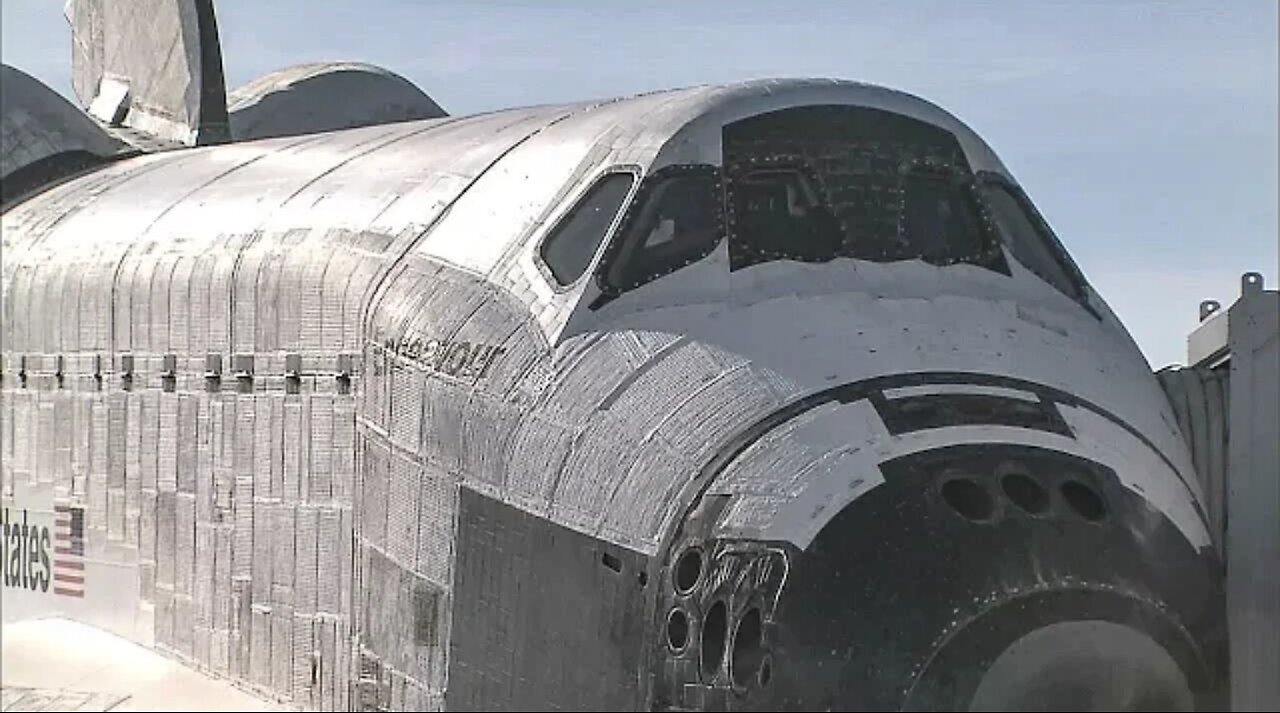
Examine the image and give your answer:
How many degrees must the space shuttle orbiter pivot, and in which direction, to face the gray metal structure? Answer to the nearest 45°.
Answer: approximately 45° to its left

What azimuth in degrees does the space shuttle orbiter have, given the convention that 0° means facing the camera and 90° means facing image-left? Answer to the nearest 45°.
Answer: approximately 315°
